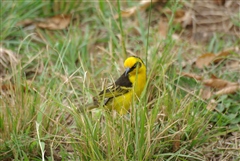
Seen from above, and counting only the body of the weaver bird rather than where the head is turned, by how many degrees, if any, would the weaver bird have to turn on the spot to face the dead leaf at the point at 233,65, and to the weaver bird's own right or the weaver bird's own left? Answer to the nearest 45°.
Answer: approximately 45° to the weaver bird's own left

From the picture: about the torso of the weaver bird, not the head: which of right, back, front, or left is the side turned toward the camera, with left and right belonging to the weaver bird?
right

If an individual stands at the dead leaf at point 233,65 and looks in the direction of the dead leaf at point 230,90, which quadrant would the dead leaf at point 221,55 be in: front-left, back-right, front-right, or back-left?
back-right

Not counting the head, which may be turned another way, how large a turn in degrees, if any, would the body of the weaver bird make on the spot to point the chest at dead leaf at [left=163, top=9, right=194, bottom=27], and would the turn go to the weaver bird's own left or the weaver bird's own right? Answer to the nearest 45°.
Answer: approximately 45° to the weaver bird's own left

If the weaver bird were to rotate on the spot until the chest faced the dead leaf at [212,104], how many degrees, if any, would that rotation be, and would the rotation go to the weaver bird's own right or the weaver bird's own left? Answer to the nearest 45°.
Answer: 0° — it already faces it

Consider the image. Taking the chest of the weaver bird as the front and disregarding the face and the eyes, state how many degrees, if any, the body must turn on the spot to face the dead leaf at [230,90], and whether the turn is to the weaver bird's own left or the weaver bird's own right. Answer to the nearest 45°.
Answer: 0° — it already faces it

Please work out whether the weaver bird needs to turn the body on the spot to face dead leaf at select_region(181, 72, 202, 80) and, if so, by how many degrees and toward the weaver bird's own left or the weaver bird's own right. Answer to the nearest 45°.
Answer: approximately 45° to the weaver bird's own left

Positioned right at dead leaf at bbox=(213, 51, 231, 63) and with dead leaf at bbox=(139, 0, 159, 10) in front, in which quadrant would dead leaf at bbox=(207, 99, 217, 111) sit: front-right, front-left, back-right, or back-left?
back-left
